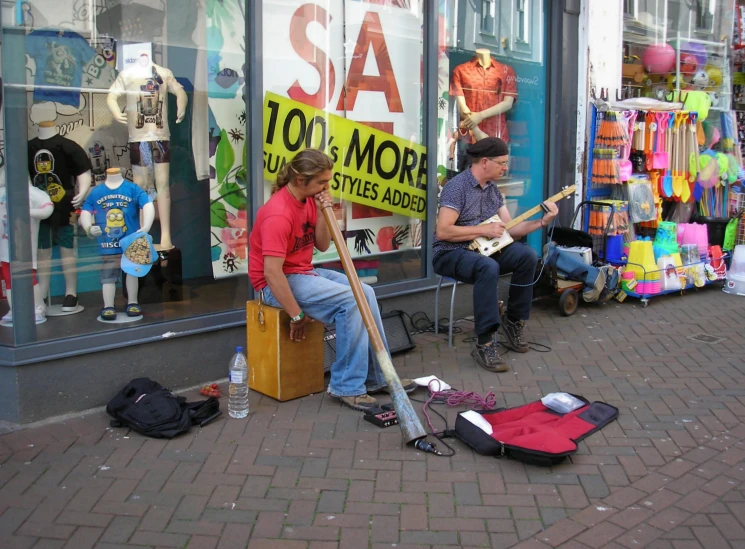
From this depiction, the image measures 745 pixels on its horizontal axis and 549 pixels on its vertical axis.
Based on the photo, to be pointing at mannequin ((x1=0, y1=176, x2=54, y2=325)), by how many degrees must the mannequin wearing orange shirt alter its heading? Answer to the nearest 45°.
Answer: approximately 45° to its right

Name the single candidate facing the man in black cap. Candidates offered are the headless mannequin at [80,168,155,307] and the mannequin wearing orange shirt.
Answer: the mannequin wearing orange shirt

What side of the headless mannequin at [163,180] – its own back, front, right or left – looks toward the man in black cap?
left

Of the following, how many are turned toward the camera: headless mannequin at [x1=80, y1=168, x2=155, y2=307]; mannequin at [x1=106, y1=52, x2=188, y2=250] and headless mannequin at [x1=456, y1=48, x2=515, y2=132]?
3

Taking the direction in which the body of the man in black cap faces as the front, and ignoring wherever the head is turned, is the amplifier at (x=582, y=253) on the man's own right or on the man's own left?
on the man's own left

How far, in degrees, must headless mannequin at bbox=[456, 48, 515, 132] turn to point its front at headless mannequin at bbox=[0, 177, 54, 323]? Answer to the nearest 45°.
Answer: approximately 45° to its right

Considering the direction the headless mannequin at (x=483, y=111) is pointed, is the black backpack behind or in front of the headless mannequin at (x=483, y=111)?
in front

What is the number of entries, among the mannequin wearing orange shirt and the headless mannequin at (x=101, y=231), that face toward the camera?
2

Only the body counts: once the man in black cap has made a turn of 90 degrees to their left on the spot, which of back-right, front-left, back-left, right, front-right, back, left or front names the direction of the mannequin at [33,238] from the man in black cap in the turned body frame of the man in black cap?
back

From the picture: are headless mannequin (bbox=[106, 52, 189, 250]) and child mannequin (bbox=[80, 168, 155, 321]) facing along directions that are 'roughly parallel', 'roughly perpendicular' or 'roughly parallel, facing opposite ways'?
roughly parallel

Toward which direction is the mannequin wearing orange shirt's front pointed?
toward the camera

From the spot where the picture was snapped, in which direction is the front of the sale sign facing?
facing the viewer and to the right of the viewer

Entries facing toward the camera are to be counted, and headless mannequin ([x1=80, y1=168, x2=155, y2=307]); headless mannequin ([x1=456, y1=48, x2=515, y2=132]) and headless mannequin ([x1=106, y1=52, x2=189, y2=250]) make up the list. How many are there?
3
